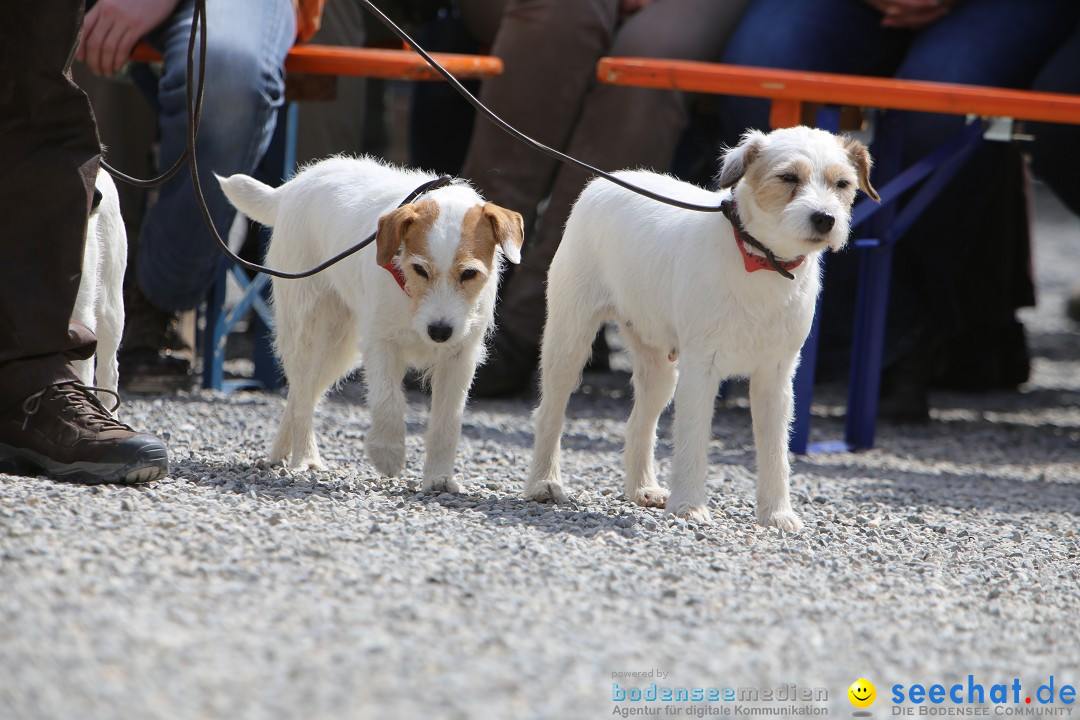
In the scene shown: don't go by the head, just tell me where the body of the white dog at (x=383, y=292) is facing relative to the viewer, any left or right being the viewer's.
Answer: facing the viewer and to the right of the viewer

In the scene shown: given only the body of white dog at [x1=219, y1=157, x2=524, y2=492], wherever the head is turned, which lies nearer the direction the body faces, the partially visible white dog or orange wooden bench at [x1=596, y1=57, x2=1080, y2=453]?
the orange wooden bench

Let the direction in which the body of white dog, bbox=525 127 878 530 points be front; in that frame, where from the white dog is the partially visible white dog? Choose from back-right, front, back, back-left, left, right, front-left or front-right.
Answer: back-right

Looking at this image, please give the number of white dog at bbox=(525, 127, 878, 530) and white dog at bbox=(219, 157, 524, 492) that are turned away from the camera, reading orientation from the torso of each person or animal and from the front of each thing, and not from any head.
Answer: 0

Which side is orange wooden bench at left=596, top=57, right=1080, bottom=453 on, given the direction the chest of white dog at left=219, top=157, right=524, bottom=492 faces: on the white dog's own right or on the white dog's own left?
on the white dog's own left

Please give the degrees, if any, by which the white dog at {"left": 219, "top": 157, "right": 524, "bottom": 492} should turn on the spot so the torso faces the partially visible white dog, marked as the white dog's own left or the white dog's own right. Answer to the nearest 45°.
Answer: approximately 135° to the white dog's own right

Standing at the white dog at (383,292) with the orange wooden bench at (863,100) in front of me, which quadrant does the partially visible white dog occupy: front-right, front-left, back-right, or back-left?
back-left

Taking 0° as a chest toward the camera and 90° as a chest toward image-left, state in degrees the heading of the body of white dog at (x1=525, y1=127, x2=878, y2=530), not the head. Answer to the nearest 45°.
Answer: approximately 315°

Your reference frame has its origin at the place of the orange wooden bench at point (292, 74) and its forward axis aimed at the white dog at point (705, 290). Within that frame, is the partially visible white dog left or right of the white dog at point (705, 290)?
right

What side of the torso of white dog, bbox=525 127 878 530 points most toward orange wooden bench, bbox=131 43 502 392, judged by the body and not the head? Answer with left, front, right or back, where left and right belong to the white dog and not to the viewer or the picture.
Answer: back

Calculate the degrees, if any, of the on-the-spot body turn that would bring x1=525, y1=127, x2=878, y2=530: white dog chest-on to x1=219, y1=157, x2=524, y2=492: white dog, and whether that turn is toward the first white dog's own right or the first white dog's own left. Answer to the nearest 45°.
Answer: approximately 135° to the first white dog's own right

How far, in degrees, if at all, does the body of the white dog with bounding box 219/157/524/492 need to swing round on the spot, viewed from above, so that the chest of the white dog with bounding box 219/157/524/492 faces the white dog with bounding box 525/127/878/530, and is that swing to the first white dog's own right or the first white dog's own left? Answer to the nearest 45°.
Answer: approximately 45° to the first white dog's own left

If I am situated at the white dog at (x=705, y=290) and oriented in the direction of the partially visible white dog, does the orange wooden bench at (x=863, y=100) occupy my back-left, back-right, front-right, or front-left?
back-right
